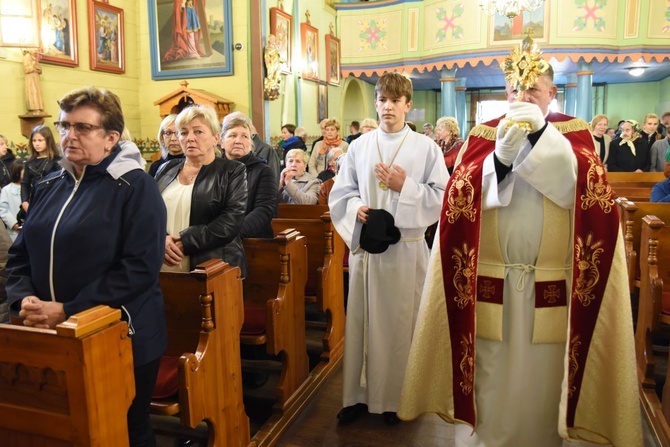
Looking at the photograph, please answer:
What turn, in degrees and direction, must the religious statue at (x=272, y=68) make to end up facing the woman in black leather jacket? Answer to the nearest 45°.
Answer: approximately 45° to its right

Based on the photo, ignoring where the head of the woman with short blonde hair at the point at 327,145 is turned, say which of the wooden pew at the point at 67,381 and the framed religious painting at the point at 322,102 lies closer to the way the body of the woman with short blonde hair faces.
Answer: the wooden pew

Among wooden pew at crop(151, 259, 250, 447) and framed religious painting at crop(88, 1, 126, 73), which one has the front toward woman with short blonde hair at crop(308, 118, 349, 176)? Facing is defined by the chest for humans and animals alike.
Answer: the framed religious painting

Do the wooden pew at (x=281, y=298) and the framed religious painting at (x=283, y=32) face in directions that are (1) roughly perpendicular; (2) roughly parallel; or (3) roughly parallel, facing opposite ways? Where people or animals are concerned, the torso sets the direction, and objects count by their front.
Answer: roughly perpendicular

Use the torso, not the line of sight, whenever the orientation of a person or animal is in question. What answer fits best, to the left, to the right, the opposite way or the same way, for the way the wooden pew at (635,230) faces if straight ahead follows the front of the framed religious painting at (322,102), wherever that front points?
to the right

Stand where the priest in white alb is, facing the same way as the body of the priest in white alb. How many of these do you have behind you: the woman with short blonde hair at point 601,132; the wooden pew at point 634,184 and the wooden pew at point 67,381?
2

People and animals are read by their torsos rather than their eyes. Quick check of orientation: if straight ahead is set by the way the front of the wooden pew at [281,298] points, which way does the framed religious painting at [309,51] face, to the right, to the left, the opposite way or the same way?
to the left

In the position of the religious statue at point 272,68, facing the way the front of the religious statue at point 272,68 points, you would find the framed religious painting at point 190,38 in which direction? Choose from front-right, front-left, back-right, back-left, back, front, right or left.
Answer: back-right

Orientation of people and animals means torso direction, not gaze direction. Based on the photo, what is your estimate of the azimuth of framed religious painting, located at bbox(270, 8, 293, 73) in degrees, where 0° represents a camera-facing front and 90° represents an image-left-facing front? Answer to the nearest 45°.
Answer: approximately 315°

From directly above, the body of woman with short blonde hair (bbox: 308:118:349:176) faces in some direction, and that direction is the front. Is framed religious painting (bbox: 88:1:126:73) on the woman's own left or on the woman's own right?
on the woman's own right

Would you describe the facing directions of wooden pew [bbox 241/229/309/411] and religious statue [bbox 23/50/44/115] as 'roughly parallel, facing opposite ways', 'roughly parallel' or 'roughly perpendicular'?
roughly perpendicular

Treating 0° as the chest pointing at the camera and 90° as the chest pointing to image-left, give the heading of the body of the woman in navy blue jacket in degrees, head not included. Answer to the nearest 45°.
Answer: approximately 45°

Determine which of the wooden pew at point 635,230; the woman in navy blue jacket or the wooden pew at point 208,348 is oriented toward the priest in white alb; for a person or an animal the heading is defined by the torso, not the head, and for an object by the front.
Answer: the wooden pew at point 635,230
